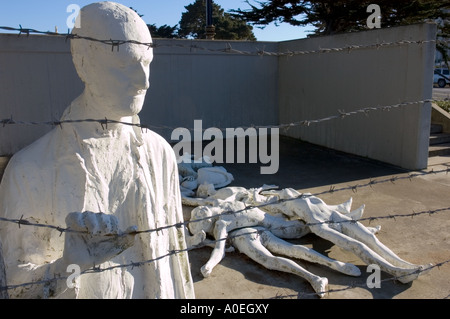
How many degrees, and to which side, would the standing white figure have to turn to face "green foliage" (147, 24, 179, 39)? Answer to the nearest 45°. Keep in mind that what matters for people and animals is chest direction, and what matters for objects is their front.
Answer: approximately 135° to its left

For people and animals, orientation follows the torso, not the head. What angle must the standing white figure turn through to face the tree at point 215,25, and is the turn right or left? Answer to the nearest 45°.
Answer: approximately 135° to its left

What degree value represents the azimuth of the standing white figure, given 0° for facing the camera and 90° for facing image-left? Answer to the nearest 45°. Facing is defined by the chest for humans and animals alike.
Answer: approximately 315°

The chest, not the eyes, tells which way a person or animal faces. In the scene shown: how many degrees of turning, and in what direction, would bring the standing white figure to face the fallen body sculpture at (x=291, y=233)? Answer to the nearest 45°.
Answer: approximately 90° to its left

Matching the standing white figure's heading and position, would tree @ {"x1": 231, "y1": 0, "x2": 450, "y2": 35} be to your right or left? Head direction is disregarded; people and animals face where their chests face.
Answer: on your left
